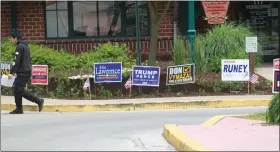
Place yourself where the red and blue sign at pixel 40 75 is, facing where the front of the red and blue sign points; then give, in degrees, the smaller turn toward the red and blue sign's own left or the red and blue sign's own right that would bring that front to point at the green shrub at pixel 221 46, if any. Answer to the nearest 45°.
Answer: approximately 90° to the red and blue sign's own left

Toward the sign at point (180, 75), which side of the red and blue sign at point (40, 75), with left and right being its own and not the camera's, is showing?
left

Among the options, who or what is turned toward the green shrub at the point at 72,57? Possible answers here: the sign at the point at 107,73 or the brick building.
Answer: the brick building

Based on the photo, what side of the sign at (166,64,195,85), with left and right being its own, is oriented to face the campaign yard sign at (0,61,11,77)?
right

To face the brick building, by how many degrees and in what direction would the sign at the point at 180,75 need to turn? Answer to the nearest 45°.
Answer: approximately 135° to its right

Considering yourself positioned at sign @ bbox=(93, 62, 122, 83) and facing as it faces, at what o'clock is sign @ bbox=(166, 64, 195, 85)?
sign @ bbox=(166, 64, 195, 85) is roughly at 9 o'clock from sign @ bbox=(93, 62, 122, 83).

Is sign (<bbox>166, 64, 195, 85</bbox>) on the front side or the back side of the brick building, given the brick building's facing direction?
on the front side

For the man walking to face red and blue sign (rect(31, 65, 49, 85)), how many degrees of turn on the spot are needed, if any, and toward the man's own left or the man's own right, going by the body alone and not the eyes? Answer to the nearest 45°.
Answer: approximately 90° to the man's own right

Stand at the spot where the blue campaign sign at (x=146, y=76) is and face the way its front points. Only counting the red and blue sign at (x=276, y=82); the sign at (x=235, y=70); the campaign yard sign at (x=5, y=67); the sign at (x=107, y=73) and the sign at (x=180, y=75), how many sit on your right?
2

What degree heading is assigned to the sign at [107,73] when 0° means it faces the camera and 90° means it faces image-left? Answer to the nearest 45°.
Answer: approximately 0°

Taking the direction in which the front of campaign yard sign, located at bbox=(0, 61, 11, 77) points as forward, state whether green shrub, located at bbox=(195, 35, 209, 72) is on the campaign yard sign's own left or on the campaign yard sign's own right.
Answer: on the campaign yard sign's own left
